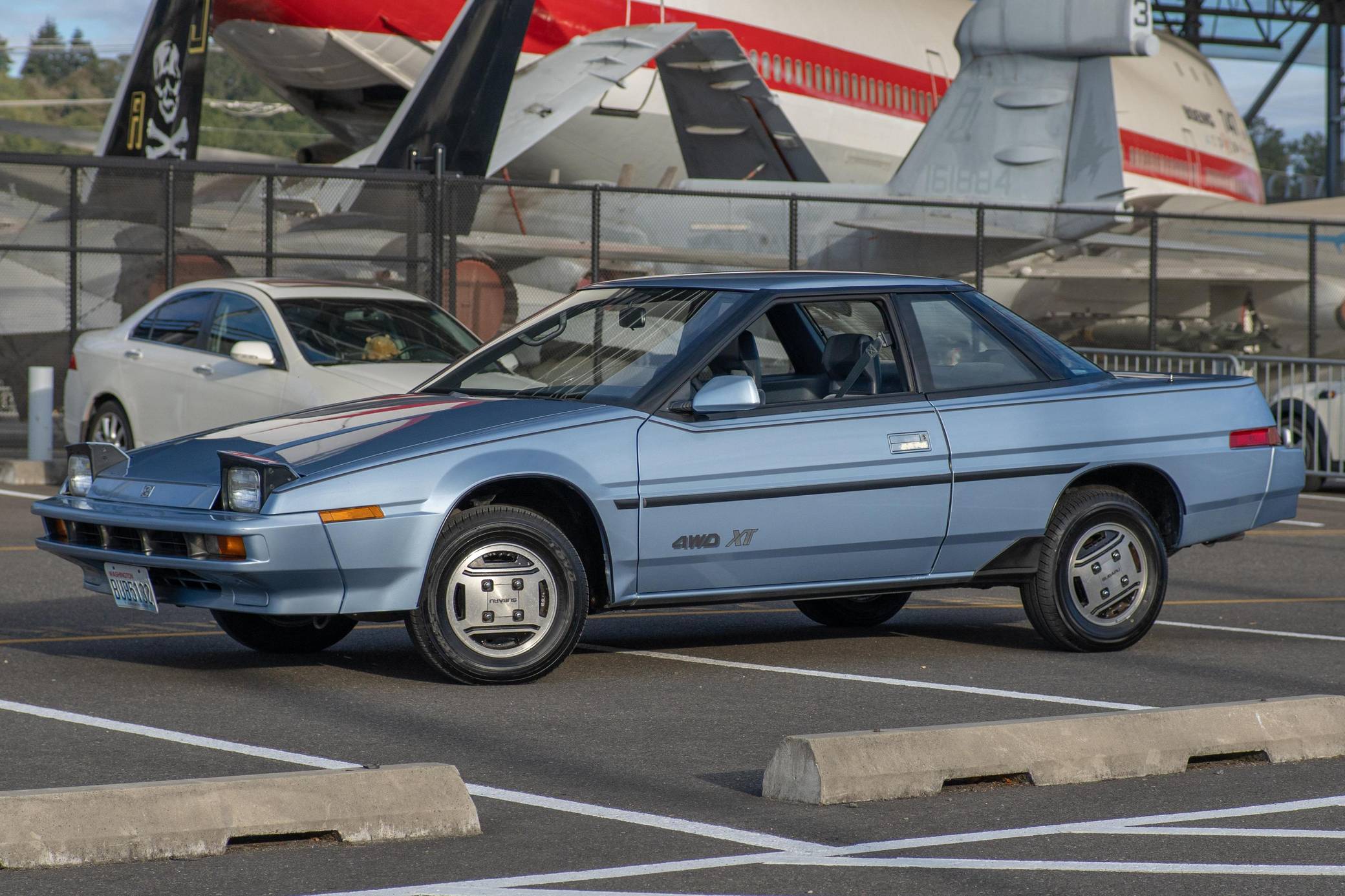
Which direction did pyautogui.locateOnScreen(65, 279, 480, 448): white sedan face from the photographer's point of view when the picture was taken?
facing the viewer and to the right of the viewer

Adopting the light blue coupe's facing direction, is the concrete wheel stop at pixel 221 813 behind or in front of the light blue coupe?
in front

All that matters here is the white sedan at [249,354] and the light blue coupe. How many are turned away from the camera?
0

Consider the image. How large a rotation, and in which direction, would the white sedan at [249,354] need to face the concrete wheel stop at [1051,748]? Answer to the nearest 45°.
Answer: approximately 45° to its right

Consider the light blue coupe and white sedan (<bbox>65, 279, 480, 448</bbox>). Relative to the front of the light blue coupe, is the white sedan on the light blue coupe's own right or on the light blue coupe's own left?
on the light blue coupe's own right

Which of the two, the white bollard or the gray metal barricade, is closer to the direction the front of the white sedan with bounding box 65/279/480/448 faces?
the gray metal barricade

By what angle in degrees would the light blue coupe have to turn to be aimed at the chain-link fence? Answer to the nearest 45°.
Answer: approximately 135° to its right

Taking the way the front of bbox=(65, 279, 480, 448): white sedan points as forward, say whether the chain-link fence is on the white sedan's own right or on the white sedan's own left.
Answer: on the white sedan's own left

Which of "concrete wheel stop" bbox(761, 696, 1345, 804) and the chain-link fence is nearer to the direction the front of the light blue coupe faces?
the concrete wheel stop

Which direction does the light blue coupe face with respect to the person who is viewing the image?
facing the viewer and to the left of the viewer

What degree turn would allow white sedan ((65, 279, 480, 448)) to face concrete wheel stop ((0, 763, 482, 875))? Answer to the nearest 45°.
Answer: approximately 45° to its right
